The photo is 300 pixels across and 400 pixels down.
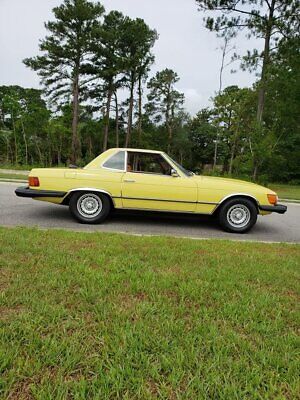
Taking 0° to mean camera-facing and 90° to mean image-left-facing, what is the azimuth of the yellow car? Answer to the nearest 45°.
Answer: approximately 270°

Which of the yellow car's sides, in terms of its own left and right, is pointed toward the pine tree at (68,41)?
left
